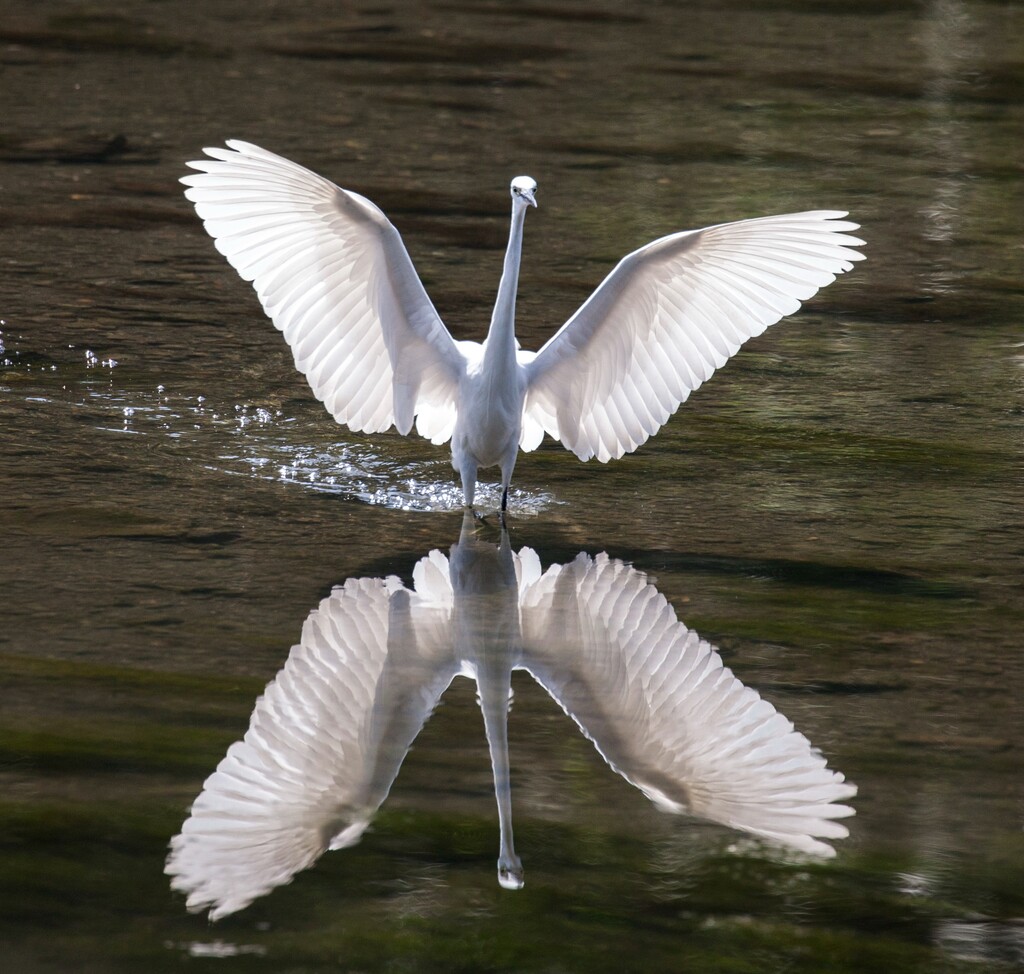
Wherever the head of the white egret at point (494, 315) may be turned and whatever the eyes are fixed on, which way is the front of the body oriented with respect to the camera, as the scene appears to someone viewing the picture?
toward the camera

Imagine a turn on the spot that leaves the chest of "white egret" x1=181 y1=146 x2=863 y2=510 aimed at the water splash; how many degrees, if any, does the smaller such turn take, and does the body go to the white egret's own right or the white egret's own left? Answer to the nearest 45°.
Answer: approximately 135° to the white egret's own right
